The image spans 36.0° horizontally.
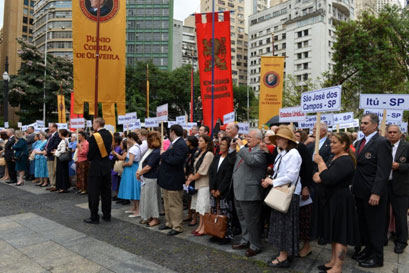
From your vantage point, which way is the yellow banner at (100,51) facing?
toward the camera

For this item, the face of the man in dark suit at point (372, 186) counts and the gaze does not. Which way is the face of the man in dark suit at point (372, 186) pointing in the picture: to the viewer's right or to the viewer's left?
to the viewer's left

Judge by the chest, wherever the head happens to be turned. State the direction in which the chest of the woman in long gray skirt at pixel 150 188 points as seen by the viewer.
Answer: to the viewer's left

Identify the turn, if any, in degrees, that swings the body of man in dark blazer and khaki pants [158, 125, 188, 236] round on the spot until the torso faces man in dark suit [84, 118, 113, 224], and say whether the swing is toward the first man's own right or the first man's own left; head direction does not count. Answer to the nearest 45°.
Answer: approximately 45° to the first man's own right

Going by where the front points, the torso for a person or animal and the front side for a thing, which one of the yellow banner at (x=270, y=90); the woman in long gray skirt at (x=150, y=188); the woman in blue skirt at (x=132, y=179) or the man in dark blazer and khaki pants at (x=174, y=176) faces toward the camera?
the yellow banner

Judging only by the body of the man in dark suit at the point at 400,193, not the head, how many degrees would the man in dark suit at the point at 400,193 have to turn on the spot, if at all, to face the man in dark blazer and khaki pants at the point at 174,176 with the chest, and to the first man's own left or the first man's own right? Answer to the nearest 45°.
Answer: approximately 45° to the first man's own right

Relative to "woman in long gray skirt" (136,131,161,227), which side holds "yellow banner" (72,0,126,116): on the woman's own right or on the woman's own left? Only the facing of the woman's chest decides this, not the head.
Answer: on the woman's own right

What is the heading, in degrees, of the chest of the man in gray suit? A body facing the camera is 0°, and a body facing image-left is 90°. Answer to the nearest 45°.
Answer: approximately 45°

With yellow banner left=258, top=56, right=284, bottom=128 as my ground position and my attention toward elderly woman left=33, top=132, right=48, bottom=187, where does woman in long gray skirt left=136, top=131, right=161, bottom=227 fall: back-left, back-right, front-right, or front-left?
front-left

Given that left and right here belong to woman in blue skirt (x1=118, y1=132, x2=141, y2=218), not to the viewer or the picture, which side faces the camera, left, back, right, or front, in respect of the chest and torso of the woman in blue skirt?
left

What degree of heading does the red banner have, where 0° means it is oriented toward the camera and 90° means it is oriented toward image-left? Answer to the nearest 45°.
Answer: approximately 0°

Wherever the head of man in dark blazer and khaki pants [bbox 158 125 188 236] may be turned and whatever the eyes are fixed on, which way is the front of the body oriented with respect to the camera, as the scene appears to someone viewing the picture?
to the viewer's left

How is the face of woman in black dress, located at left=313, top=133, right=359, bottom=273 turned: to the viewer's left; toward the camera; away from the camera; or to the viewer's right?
to the viewer's left

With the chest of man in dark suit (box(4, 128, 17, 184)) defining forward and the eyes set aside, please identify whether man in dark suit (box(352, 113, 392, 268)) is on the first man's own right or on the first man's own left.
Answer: on the first man's own left
